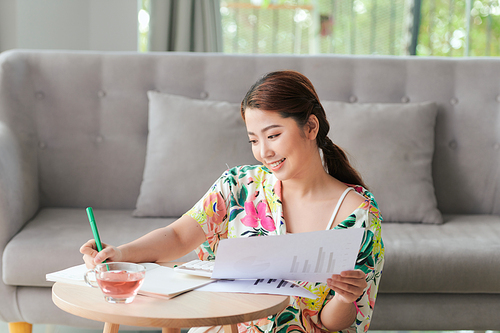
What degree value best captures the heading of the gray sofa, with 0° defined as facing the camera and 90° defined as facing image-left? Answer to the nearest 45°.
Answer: approximately 0°

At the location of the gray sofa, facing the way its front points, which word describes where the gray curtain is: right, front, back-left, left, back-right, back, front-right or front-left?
back

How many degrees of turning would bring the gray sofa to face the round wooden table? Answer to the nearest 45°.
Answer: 0° — it already faces it

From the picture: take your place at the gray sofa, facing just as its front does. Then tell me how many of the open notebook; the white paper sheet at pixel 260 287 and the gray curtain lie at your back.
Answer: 1

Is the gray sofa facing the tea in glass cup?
yes

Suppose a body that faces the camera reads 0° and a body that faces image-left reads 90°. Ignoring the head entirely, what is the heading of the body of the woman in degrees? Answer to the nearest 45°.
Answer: approximately 45°
